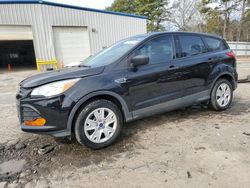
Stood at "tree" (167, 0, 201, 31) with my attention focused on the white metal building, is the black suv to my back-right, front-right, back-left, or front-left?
front-left

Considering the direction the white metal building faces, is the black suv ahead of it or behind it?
ahead

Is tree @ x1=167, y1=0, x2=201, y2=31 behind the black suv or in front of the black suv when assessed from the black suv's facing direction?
behind

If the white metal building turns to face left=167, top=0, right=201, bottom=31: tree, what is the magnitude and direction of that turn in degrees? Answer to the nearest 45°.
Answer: approximately 135° to its left

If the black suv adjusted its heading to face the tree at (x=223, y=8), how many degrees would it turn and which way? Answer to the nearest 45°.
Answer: approximately 180°

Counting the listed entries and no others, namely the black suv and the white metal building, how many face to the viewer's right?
0

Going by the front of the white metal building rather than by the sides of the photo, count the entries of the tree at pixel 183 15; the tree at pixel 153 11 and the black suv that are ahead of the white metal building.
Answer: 1

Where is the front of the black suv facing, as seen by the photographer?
facing the viewer and to the left of the viewer

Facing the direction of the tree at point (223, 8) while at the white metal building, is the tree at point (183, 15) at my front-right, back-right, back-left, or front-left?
front-left

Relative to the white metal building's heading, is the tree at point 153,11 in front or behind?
behind

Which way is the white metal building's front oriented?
toward the camera
